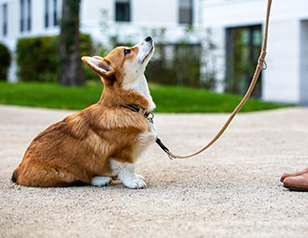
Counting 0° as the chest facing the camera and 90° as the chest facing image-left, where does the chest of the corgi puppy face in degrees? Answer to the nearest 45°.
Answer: approximately 270°

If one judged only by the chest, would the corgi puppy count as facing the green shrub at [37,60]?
no
